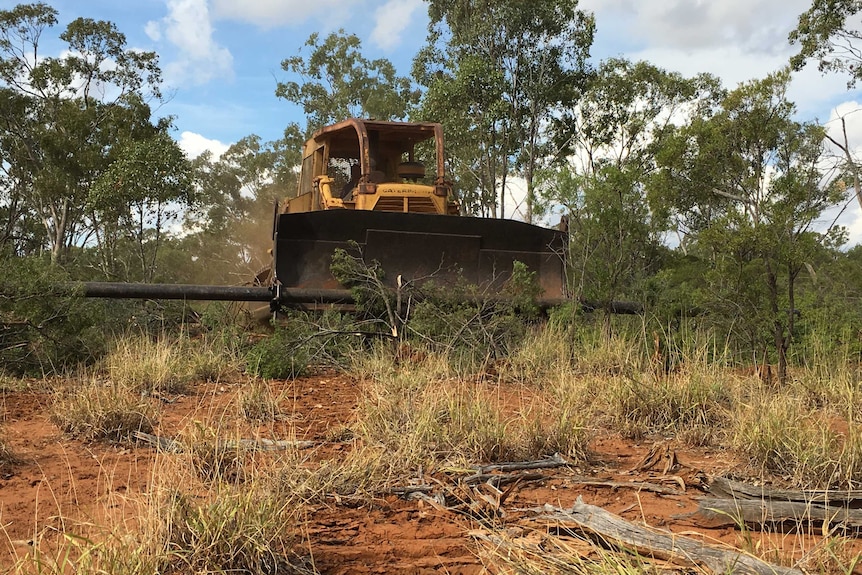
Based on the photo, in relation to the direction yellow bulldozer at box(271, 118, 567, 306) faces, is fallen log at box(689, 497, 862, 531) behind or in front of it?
in front

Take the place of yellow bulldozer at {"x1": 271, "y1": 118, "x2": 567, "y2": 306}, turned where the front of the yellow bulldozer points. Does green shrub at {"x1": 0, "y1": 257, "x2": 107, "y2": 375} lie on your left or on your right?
on your right

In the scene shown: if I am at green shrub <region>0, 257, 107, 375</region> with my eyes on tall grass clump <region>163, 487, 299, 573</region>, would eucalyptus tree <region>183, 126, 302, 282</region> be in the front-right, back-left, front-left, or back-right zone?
back-left

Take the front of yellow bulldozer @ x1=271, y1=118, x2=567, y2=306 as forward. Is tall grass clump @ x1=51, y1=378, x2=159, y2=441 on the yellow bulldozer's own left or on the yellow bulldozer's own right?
on the yellow bulldozer's own right

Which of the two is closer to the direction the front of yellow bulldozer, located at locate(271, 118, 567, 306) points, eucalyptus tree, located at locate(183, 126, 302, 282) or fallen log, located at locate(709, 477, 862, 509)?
the fallen log

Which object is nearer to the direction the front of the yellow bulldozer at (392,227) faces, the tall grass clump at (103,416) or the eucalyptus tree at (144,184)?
the tall grass clump

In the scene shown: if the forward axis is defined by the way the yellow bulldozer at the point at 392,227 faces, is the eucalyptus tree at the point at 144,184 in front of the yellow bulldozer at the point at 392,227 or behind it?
behind

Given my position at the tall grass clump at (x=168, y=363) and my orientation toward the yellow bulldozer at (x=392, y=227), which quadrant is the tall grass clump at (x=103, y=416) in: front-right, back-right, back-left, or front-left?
back-right

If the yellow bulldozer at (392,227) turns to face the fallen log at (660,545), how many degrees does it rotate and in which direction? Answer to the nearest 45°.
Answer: approximately 45° to its right

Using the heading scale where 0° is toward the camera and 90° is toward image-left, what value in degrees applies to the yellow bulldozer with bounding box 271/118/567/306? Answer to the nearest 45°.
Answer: approximately 315°
